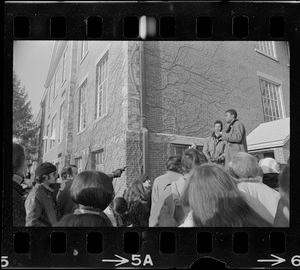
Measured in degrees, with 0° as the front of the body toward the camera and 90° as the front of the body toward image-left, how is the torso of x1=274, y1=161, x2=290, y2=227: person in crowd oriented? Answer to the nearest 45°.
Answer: approximately 180°

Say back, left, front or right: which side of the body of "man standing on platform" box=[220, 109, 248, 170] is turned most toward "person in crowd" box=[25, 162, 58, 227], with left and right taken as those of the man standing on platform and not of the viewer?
front

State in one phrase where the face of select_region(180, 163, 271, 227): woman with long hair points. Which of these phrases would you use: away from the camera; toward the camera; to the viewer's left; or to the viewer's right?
away from the camera

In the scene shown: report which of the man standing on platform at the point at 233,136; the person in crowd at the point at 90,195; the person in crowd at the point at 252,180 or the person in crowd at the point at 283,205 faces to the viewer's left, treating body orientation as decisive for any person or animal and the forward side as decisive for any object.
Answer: the man standing on platform

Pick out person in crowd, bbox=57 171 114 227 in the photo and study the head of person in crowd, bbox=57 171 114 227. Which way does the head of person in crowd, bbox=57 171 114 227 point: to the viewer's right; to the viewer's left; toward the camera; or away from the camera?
away from the camera

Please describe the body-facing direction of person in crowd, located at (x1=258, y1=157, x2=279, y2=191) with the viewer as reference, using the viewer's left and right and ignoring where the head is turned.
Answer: facing away from the viewer

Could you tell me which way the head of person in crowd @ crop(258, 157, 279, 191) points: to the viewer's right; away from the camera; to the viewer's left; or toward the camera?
away from the camera

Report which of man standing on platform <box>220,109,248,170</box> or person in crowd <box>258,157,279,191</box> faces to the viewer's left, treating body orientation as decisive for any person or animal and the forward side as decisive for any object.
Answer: the man standing on platform

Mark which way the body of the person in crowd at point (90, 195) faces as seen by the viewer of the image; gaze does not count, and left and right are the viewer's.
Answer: facing away from the viewer

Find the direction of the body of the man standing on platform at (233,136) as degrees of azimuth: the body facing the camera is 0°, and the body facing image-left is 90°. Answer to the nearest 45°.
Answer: approximately 90°

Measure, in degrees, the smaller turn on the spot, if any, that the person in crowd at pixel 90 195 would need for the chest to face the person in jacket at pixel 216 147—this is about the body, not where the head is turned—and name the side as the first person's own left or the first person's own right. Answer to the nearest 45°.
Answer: approximately 90° to the first person's own right

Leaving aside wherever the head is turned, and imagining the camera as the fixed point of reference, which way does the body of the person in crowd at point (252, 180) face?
away from the camera

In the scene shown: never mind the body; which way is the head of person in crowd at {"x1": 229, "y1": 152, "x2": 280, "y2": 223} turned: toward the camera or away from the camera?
away from the camera

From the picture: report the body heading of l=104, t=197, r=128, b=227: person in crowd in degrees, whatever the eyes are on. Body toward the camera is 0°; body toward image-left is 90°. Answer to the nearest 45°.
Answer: approximately 225°

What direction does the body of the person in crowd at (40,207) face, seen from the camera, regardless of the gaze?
to the viewer's right
